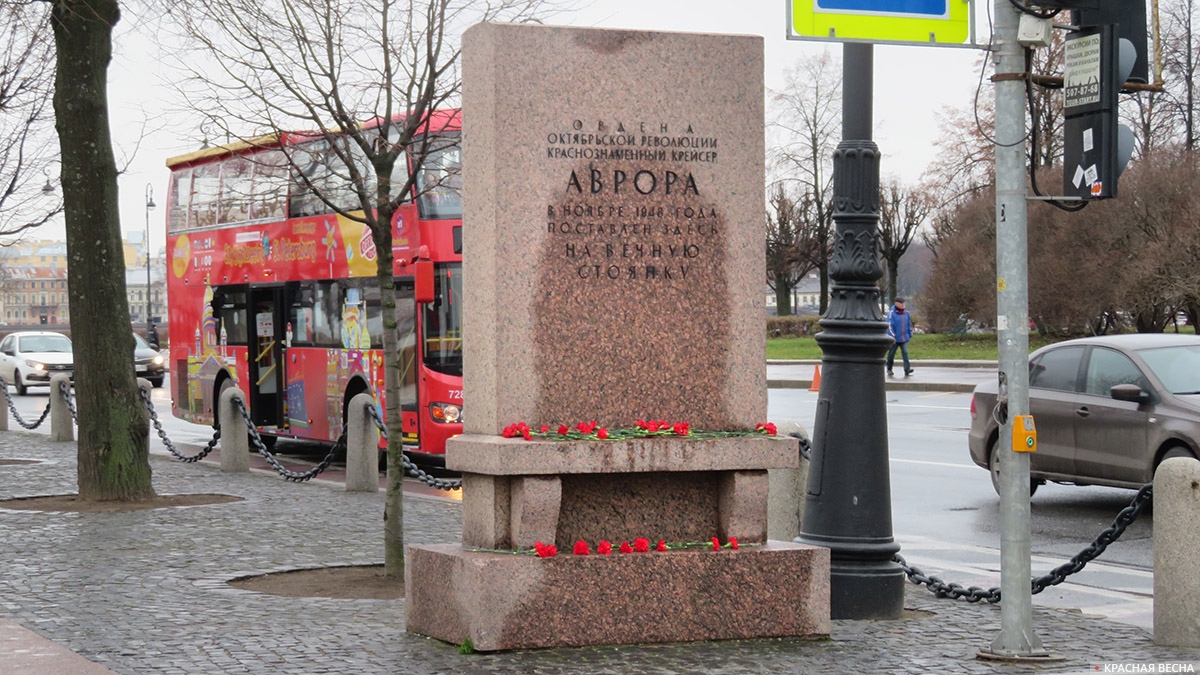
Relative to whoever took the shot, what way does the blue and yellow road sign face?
facing the viewer

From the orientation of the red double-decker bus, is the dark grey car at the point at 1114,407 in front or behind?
in front

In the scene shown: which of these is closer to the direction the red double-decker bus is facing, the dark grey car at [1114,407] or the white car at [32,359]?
the dark grey car

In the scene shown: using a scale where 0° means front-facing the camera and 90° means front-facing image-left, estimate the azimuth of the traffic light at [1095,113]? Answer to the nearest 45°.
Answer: approximately 225°

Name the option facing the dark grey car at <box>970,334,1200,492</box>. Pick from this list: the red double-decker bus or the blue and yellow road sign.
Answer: the red double-decker bus

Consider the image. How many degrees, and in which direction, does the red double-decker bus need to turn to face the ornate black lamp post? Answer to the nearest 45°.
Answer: approximately 45° to its right

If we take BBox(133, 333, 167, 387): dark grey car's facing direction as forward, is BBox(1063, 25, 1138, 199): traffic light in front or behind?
in front

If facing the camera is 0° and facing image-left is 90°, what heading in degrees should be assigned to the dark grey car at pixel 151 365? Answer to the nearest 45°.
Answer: approximately 315°

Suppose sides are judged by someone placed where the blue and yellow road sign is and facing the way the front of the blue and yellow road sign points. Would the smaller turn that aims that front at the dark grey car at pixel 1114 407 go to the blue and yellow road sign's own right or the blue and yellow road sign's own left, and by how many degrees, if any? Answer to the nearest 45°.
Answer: approximately 180°

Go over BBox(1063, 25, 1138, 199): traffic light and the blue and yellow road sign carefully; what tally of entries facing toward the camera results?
1

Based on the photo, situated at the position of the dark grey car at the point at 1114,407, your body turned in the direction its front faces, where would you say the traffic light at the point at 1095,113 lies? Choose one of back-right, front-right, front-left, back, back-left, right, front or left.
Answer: front-right

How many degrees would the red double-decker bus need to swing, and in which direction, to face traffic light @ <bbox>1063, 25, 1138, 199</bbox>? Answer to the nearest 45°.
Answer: approximately 45° to its right

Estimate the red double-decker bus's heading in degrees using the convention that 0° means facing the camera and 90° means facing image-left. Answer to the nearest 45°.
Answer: approximately 315°
